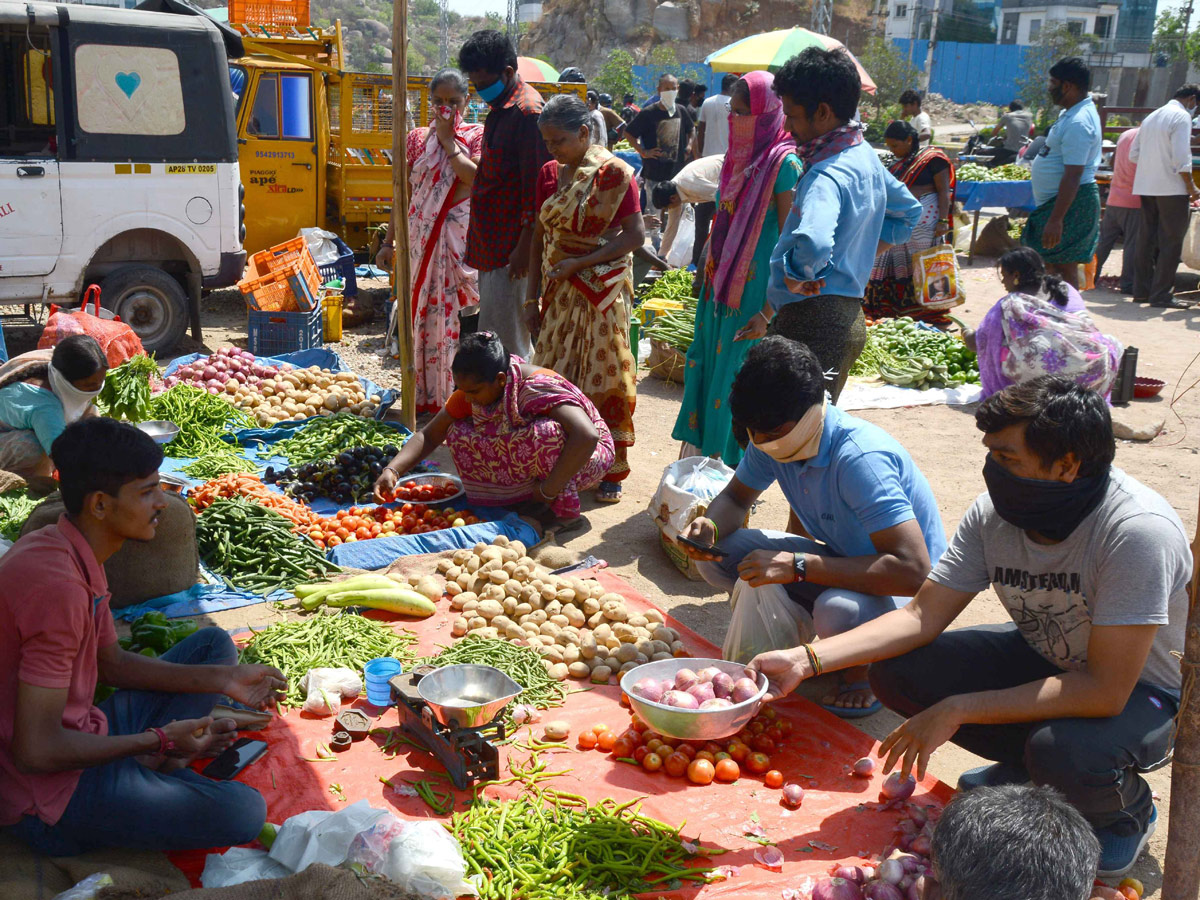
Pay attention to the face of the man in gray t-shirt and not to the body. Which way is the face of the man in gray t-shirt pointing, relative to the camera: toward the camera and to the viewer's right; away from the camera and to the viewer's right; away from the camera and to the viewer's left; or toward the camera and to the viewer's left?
toward the camera and to the viewer's left

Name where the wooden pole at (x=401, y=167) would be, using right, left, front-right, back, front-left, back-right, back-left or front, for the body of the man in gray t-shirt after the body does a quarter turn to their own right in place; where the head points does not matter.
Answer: front

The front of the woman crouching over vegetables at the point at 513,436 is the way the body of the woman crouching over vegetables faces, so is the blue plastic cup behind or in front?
in front

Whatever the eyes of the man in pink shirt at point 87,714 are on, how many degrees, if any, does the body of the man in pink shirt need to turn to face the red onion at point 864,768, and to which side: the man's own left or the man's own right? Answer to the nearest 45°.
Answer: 0° — they already face it

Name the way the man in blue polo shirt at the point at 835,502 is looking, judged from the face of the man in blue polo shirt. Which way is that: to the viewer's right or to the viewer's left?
to the viewer's left

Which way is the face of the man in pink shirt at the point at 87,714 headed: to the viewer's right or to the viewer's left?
to the viewer's right

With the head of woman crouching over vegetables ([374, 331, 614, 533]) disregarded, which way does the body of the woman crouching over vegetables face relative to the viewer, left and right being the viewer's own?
facing the viewer and to the left of the viewer

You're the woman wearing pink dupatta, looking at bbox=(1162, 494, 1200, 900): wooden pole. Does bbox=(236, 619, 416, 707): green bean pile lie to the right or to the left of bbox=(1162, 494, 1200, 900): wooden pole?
right

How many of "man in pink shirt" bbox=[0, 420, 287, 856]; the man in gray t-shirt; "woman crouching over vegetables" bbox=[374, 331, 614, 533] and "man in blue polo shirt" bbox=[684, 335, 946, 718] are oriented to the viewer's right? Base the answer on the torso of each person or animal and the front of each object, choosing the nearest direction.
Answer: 1

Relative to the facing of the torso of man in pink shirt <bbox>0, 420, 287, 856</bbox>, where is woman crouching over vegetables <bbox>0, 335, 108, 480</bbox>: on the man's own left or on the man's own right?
on the man's own left

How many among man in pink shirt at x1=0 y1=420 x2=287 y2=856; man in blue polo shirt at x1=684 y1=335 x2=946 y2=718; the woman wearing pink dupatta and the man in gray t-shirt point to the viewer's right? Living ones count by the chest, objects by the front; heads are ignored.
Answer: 1

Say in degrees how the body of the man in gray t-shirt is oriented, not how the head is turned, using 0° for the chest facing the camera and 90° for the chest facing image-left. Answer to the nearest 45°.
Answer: approximately 45°

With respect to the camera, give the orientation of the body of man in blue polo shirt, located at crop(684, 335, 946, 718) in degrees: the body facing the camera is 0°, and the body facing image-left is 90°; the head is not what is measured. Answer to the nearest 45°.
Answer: approximately 45°
